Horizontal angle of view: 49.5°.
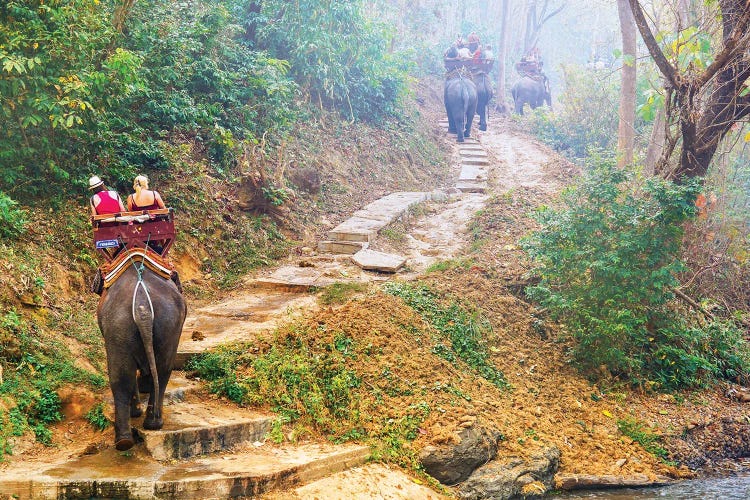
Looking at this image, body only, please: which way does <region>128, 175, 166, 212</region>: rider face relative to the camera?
away from the camera

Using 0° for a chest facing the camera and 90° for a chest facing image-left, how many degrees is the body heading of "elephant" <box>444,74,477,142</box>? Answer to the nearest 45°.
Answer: approximately 180°

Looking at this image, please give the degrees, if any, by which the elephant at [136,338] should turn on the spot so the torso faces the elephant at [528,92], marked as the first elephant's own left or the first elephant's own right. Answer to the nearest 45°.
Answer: approximately 45° to the first elephant's own right

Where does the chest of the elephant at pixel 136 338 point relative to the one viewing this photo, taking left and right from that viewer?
facing away from the viewer

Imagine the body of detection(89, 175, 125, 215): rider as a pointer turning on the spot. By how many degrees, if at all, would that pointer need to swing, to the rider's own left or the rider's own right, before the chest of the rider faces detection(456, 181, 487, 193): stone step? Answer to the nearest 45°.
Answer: approximately 45° to the rider's own right

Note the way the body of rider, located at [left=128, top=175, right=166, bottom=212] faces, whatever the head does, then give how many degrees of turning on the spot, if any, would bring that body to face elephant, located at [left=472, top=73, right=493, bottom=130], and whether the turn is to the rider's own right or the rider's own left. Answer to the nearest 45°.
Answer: approximately 45° to the rider's own right

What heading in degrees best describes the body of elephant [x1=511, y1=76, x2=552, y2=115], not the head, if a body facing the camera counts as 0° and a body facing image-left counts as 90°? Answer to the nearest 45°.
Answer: approximately 225°

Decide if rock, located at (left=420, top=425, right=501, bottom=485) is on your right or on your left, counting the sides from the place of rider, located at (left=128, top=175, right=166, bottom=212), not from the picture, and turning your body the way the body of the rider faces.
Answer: on your right

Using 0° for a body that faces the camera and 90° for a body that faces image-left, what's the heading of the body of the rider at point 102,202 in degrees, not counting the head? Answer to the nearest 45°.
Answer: approximately 180°
